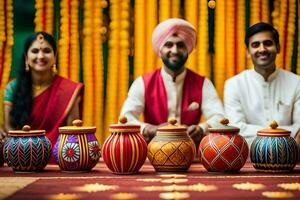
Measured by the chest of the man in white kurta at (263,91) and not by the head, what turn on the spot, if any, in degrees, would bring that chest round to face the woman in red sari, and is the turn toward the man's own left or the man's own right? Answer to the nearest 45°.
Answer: approximately 90° to the man's own right

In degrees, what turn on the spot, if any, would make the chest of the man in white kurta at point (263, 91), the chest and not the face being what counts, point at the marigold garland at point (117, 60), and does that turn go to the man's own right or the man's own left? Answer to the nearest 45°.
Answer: approximately 90° to the man's own right

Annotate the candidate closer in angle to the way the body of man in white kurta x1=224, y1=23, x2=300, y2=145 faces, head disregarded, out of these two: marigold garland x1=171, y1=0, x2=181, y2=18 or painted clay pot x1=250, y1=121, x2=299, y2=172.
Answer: the painted clay pot

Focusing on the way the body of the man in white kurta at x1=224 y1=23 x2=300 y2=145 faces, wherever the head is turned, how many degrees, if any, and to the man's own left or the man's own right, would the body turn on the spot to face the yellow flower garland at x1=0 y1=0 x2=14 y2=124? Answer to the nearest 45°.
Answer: approximately 90° to the man's own right

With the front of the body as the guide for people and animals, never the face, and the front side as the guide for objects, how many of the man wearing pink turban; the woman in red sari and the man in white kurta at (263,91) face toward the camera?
3

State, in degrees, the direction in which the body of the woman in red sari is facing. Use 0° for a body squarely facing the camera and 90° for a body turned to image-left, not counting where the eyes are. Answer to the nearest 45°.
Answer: approximately 0°

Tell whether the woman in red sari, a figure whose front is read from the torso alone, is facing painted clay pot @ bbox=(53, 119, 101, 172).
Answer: yes
